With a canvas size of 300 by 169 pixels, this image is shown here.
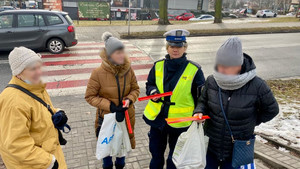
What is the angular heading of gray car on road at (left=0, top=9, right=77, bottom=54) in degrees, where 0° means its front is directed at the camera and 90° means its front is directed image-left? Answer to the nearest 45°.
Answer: approximately 90°

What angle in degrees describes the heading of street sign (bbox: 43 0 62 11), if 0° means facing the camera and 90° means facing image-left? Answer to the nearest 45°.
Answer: approximately 0°

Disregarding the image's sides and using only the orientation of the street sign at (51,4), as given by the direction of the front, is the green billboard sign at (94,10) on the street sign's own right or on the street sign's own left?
on the street sign's own left

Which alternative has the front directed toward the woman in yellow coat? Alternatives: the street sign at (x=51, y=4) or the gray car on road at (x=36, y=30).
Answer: the street sign

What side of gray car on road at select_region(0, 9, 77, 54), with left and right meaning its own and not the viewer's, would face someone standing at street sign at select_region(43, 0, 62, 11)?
right

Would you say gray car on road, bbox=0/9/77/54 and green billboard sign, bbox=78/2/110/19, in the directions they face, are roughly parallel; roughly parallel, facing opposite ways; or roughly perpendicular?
roughly perpendicular

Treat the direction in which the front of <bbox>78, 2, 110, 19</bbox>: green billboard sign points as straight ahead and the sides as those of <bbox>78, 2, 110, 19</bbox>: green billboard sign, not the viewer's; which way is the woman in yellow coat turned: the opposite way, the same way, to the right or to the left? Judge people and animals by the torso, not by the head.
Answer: to the left

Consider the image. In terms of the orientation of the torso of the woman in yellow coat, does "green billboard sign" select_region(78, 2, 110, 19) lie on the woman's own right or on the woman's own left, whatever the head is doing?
on the woman's own left

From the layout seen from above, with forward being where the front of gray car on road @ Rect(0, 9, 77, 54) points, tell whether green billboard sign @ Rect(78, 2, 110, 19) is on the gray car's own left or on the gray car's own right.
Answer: on the gray car's own right

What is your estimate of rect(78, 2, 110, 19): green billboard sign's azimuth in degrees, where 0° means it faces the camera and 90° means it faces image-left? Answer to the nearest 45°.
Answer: approximately 0°
